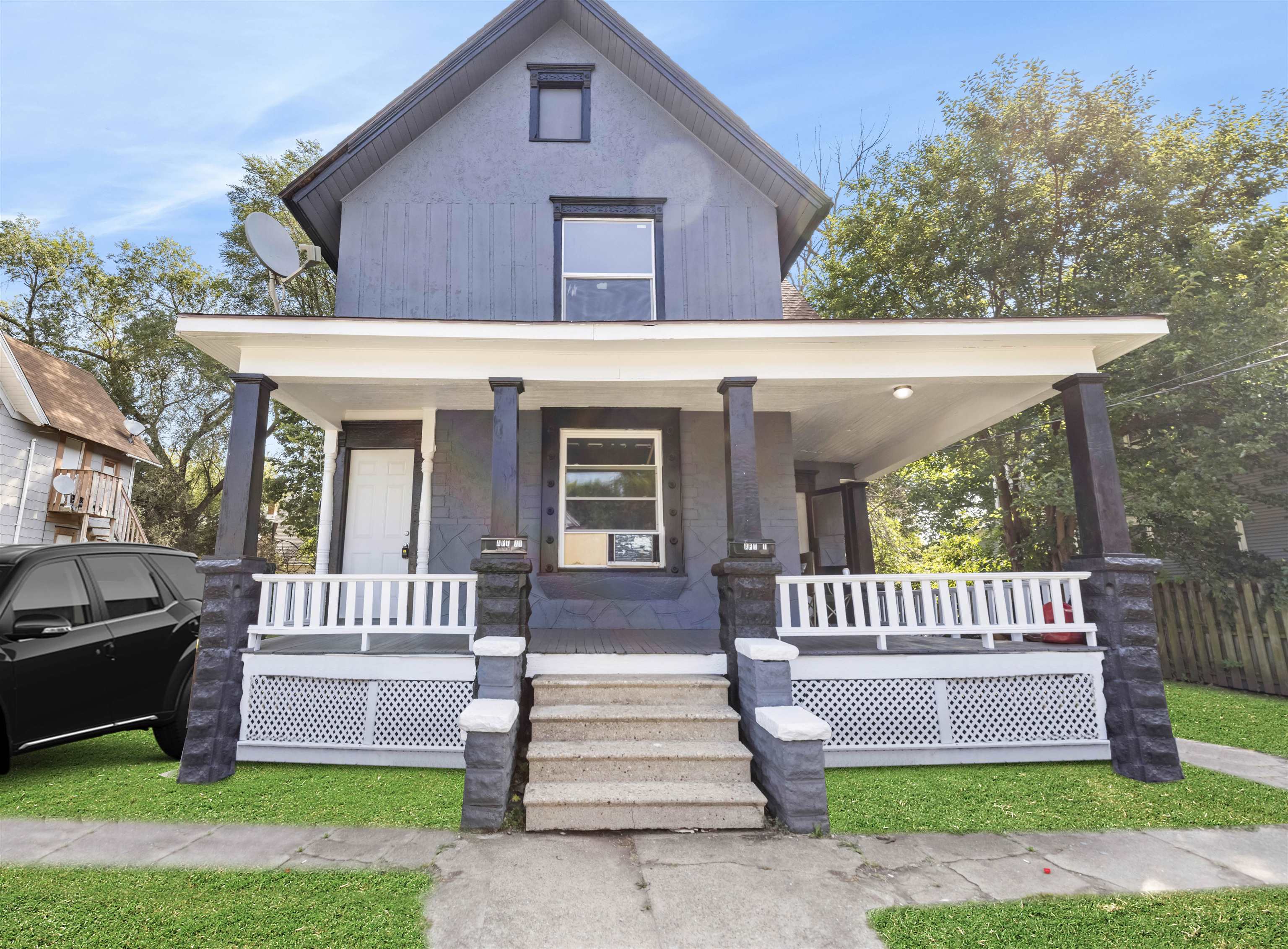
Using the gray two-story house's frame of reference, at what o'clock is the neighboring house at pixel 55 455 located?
The neighboring house is roughly at 4 o'clock from the gray two-story house.

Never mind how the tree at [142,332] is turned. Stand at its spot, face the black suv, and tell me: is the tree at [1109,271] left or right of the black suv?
left

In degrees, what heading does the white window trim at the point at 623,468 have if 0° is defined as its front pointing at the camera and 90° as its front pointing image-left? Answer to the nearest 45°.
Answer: approximately 0°

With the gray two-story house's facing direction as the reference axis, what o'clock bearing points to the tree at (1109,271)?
The tree is roughly at 8 o'clock from the gray two-story house.

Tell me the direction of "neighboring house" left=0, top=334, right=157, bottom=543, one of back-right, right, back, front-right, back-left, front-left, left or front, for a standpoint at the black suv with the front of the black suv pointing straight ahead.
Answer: back-right

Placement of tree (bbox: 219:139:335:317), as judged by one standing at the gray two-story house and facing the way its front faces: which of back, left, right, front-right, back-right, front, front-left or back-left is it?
back-right
